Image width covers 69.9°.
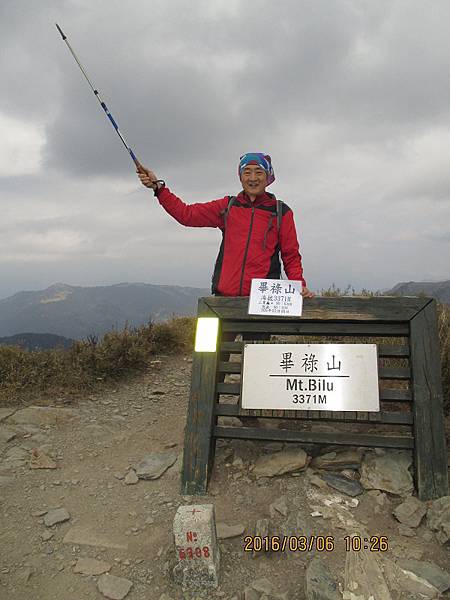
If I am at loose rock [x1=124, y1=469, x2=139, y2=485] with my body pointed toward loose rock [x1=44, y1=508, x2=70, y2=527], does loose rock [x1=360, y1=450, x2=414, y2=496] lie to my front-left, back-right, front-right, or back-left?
back-left

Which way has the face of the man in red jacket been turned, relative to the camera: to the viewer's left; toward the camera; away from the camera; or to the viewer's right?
toward the camera

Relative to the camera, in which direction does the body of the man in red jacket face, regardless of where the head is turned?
toward the camera

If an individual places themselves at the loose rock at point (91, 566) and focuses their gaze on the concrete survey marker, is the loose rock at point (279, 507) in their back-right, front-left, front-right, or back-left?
front-left

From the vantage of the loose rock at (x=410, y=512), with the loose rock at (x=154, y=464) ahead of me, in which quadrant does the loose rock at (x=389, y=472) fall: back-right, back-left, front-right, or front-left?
front-right

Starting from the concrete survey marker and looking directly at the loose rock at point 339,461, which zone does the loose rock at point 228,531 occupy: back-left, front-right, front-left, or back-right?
front-left
